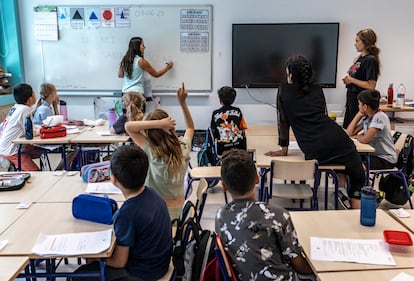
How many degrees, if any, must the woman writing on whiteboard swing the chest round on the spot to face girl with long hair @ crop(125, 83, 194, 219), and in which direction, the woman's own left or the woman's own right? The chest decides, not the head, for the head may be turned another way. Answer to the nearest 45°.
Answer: approximately 135° to the woman's own right

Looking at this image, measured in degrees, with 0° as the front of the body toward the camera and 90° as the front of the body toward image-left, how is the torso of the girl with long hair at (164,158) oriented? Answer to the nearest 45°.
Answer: approximately 180°

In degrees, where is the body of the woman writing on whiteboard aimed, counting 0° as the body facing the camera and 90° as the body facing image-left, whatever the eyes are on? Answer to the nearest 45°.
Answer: approximately 225°

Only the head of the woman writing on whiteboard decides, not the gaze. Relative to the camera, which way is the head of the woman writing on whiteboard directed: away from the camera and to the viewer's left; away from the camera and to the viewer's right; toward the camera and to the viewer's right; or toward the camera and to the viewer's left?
away from the camera and to the viewer's right

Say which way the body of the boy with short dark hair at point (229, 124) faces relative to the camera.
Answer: away from the camera

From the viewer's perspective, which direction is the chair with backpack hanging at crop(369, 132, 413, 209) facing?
to the viewer's left

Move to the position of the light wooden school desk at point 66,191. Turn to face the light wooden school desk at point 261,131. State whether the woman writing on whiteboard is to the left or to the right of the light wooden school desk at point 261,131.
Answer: left

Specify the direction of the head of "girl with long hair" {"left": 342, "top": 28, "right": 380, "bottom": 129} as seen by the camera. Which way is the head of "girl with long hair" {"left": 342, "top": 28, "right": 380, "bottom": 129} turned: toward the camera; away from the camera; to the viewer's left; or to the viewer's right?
to the viewer's left

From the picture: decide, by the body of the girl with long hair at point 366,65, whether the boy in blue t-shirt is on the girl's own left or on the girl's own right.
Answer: on the girl's own left

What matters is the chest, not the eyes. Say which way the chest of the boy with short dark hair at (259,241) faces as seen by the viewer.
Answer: away from the camera

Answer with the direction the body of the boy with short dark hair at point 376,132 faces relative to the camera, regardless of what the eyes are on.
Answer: to the viewer's left

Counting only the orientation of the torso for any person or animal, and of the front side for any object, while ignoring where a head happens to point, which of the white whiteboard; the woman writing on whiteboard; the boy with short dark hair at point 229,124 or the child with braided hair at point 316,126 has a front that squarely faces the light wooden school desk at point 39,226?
the white whiteboard
